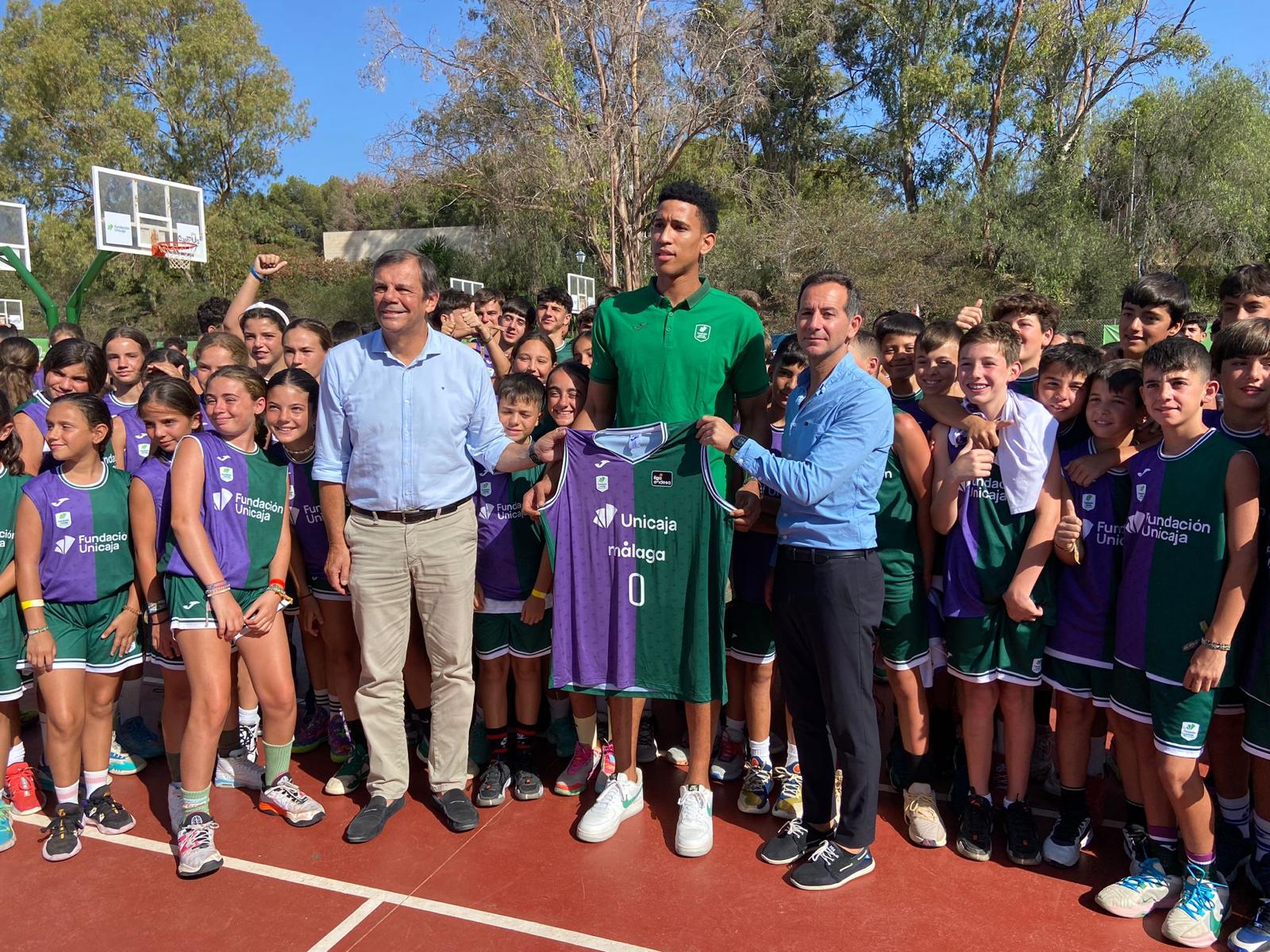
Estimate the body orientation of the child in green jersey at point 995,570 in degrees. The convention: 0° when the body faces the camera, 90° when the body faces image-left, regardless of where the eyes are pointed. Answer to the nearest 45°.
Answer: approximately 0°

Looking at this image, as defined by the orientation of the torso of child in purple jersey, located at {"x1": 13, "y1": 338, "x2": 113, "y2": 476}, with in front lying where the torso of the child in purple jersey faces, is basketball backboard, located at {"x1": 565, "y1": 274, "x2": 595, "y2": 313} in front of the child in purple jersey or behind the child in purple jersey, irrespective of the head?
behind

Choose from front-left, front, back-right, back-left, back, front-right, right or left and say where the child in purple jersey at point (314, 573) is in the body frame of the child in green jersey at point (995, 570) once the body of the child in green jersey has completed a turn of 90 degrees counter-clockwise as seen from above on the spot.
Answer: back

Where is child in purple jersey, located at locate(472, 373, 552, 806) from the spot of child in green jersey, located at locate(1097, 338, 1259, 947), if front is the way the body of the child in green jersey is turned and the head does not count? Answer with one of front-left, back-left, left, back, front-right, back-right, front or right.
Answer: front-right

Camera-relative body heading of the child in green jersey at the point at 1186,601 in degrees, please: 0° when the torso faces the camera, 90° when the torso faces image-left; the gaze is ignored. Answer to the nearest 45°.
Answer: approximately 45°
